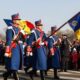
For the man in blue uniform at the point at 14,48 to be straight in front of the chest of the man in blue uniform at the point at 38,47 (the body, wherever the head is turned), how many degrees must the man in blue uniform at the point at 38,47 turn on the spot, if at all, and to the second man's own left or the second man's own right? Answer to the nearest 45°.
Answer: approximately 90° to the second man's own right
